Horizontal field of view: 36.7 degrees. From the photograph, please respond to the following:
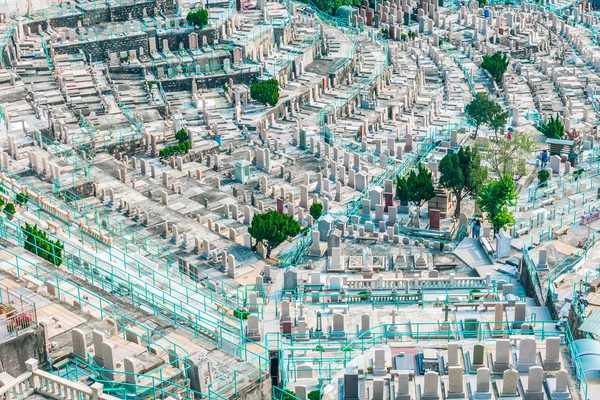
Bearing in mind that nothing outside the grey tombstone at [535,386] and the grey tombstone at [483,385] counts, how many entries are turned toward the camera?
2

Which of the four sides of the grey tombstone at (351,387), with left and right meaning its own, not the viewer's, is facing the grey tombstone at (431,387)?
left

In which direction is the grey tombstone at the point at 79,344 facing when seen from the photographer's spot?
facing the viewer and to the left of the viewer

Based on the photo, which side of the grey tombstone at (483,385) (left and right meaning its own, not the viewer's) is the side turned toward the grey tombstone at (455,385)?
right

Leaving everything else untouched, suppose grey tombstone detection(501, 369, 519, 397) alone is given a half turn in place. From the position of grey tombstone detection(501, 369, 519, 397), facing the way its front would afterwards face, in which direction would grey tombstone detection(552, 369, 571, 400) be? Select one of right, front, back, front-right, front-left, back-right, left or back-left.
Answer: right

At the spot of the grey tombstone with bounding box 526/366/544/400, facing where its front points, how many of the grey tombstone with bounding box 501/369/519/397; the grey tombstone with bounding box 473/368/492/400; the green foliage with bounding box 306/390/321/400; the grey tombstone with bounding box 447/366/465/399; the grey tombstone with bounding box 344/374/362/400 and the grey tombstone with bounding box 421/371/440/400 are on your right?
6

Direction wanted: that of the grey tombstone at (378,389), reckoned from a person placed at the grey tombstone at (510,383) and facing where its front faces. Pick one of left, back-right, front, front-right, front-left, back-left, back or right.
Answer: right

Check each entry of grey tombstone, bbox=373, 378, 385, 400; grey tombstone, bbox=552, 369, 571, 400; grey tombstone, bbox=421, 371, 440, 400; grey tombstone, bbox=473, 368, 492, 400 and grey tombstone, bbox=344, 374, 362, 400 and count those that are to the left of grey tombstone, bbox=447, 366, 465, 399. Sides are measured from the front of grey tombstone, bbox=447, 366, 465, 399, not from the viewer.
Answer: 2
